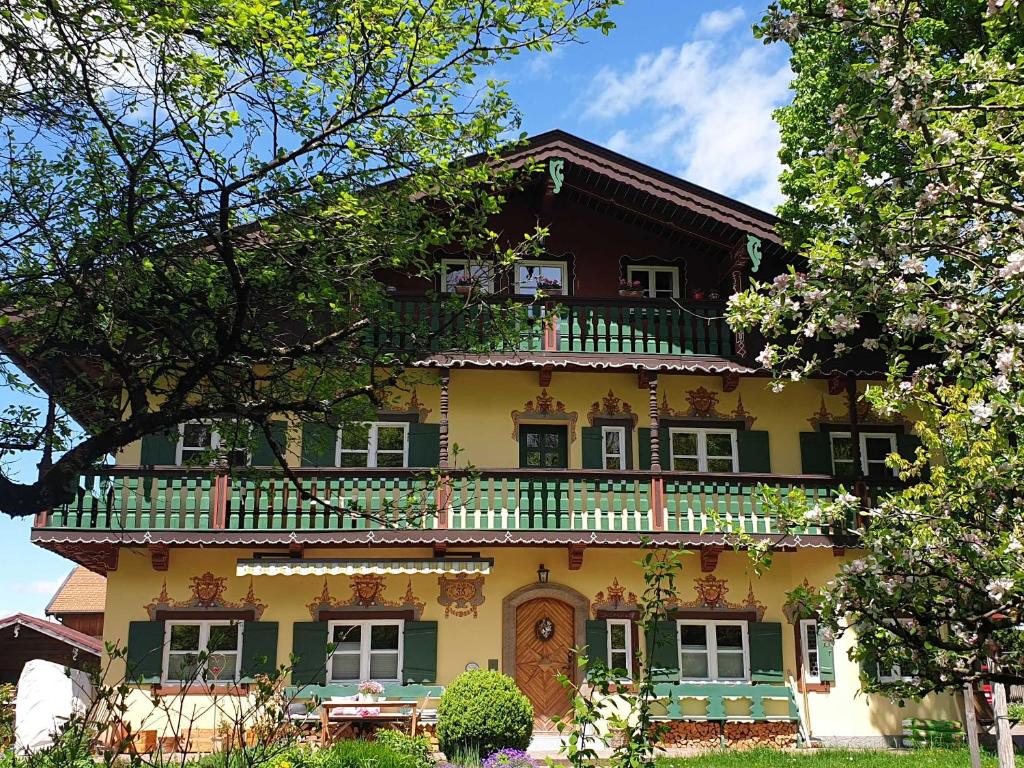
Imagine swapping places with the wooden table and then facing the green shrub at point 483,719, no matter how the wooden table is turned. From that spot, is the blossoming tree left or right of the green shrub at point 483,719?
right

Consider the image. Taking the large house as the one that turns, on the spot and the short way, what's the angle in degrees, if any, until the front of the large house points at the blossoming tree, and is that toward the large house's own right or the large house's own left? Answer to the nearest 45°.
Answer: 0° — it already faces it

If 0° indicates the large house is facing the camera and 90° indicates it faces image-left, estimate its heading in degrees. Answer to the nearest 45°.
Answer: approximately 0°

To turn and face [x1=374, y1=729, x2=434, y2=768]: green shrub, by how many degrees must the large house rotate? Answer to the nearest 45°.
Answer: approximately 45° to its right
